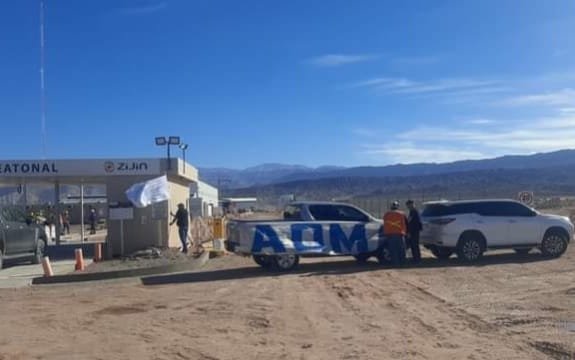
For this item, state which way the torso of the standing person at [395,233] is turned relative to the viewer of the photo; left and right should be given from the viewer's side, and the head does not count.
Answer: facing away from the viewer

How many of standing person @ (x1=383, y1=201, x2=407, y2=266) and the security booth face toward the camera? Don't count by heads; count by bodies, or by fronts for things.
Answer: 1

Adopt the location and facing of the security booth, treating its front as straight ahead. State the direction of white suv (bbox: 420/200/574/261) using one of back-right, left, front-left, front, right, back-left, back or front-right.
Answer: front-left

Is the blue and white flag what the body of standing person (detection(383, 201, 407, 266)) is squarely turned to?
no

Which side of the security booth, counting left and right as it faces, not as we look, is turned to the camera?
front

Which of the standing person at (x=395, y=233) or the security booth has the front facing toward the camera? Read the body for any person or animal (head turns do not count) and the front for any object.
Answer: the security booth

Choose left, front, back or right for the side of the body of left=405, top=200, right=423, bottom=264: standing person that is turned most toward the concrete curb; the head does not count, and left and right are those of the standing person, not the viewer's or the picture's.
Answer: front

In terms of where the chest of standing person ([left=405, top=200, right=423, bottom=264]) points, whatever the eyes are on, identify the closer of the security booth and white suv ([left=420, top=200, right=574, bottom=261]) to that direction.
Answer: the security booth

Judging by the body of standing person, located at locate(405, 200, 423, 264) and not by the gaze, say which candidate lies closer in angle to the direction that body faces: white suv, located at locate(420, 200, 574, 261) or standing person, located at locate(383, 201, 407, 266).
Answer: the standing person

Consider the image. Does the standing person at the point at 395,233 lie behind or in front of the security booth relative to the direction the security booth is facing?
in front

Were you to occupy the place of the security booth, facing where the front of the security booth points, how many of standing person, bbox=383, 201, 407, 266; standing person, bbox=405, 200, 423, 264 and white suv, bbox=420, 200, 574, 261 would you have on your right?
0

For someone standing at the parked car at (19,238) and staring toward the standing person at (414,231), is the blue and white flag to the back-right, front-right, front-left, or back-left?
front-left

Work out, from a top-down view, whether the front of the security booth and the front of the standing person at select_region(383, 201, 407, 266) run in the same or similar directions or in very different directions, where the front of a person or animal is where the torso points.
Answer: very different directions
